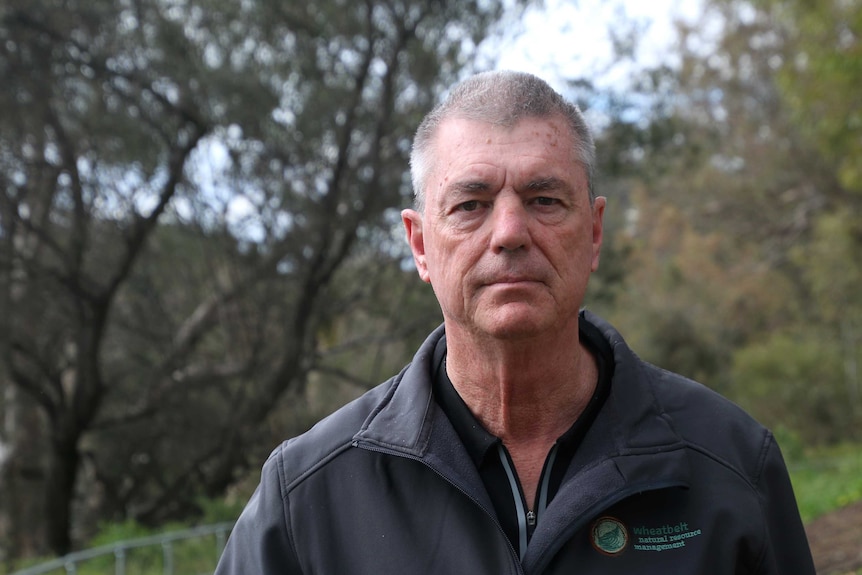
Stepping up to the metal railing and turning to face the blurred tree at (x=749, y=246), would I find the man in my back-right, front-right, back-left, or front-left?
back-right

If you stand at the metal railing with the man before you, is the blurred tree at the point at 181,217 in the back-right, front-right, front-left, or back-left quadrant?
back-left

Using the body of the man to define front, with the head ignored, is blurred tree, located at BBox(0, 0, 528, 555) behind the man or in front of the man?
behind

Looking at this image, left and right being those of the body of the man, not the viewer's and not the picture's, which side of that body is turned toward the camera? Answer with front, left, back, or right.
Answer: front

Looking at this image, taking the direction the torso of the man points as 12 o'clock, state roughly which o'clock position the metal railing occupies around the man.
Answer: The metal railing is roughly at 5 o'clock from the man.

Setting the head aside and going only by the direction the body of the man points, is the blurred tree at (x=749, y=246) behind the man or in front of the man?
behind
